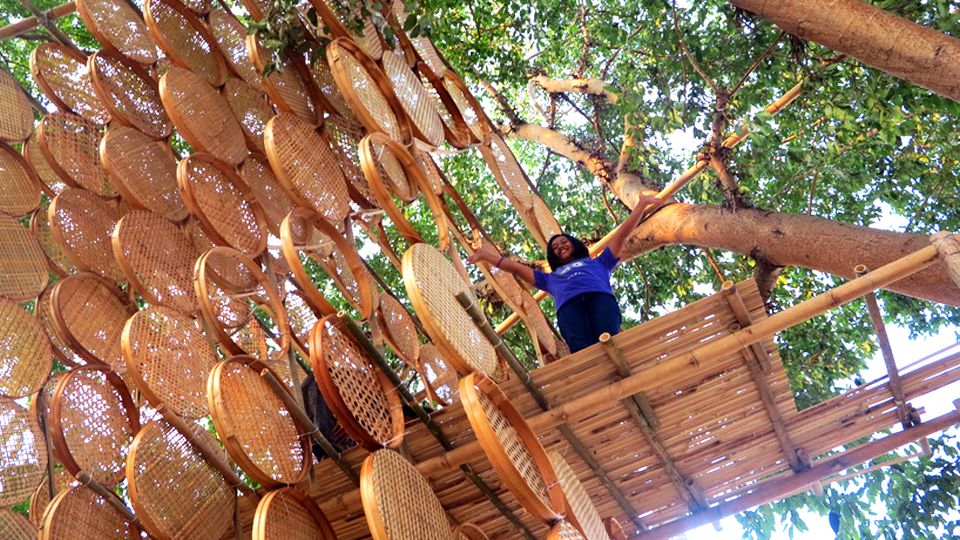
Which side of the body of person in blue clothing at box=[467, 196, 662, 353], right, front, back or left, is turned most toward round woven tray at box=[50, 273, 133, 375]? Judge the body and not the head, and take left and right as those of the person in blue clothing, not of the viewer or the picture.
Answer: right

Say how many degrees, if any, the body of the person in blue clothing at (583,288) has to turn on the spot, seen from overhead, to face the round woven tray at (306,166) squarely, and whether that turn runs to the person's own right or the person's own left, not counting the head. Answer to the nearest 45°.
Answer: approximately 45° to the person's own right

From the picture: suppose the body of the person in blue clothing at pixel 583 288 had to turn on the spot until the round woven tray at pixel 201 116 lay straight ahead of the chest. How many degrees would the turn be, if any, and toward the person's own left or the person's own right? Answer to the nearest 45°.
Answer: approximately 90° to the person's own right

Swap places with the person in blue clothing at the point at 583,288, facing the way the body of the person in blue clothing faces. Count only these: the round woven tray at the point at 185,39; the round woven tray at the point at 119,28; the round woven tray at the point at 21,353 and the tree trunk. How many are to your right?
3

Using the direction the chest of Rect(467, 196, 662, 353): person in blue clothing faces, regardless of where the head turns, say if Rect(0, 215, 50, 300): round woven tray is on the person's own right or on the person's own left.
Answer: on the person's own right

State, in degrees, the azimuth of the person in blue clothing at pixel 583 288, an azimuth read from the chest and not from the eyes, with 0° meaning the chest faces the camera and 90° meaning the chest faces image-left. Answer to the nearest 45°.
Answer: approximately 0°

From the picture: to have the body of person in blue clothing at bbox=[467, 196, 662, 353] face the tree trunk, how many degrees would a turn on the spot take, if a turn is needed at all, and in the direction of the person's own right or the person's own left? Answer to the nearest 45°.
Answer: approximately 45° to the person's own left

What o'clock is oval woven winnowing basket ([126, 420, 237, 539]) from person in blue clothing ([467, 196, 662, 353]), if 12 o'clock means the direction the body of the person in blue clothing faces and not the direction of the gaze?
The oval woven winnowing basket is roughly at 2 o'clock from the person in blue clothing.

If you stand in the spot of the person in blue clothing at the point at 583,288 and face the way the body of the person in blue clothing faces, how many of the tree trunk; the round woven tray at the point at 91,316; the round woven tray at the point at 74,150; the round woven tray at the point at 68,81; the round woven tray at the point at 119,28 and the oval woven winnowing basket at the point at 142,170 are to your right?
5

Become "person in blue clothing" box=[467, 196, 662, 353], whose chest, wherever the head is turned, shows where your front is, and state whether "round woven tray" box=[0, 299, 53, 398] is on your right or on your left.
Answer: on your right

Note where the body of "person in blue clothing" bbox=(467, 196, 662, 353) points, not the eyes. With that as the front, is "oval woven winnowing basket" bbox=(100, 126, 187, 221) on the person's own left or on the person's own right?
on the person's own right

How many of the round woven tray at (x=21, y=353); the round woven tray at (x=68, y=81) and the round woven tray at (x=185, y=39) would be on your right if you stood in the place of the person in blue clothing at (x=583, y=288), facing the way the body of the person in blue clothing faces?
3
